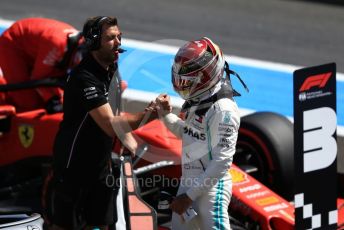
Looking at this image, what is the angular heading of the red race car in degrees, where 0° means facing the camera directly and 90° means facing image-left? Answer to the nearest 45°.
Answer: approximately 315°
